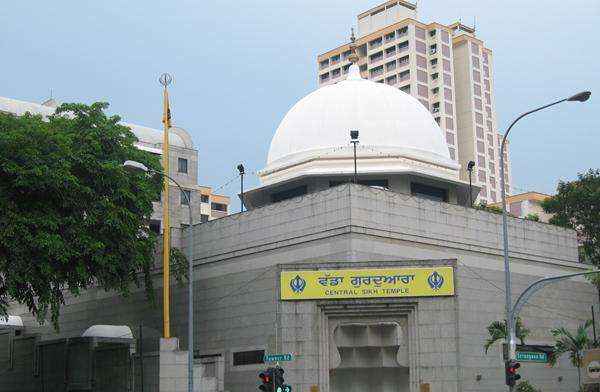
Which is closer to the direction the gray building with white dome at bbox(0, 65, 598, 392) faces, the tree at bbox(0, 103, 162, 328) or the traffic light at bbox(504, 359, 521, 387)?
the traffic light

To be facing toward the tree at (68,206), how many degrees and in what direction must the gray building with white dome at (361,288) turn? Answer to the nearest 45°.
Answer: approximately 90° to its right

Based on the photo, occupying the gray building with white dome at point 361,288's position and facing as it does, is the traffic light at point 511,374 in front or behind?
in front

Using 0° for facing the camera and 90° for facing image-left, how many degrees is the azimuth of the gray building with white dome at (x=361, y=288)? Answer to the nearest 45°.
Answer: approximately 0°

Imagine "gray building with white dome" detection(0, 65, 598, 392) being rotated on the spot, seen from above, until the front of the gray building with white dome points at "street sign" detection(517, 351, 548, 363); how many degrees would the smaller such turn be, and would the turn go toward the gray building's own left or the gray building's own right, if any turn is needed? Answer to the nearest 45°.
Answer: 0° — it already faces it

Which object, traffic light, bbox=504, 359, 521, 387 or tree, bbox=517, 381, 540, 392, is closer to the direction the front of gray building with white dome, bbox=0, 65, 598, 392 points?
the traffic light
